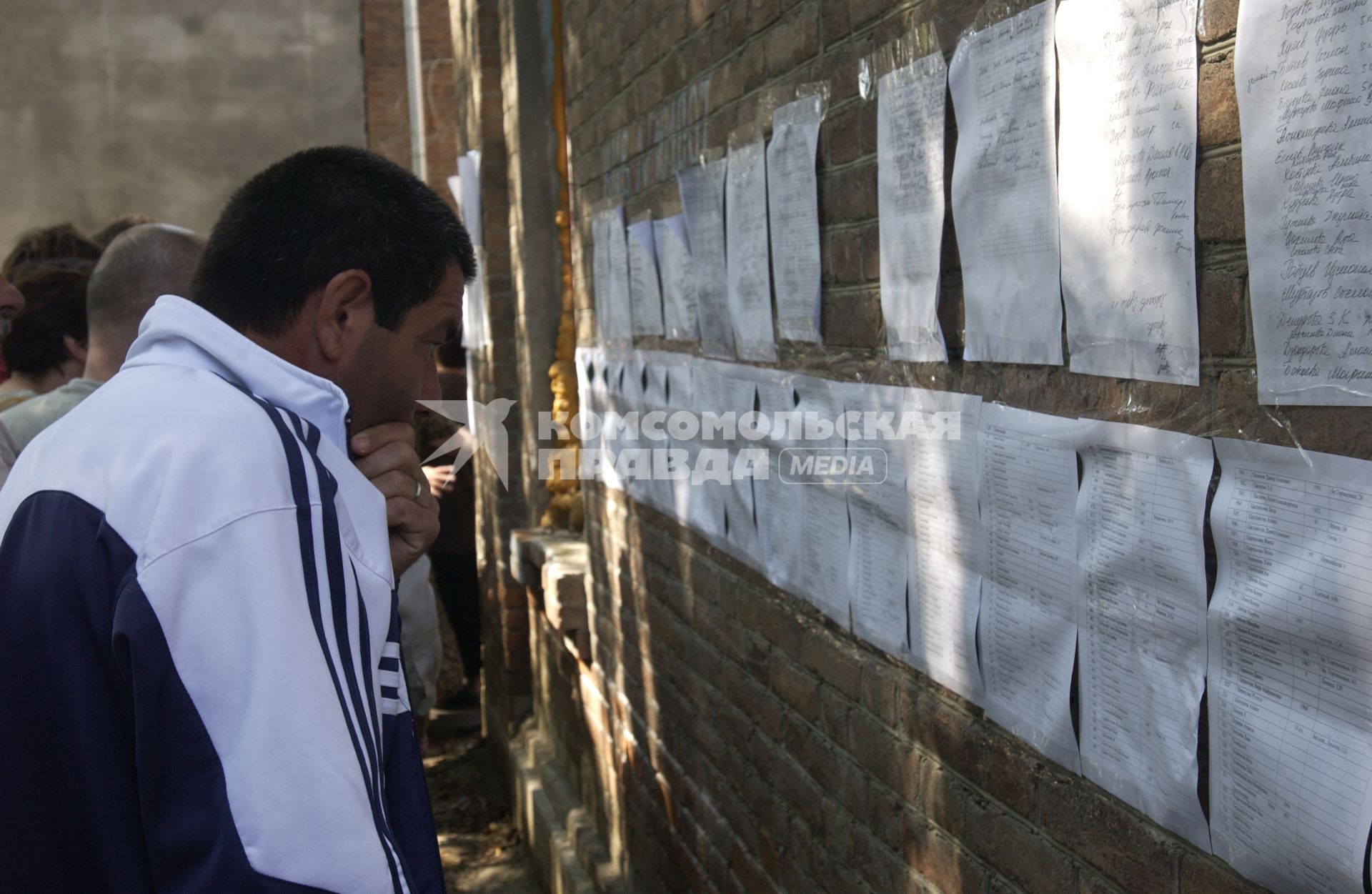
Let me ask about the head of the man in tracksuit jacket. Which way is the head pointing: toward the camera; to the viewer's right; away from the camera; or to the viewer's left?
to the viewer's right

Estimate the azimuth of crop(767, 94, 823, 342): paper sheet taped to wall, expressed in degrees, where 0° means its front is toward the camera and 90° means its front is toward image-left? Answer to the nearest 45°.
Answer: approximately 45°

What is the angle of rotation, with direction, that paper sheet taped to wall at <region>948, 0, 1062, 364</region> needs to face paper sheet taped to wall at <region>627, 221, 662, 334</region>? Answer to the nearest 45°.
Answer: approximately 90° to its right

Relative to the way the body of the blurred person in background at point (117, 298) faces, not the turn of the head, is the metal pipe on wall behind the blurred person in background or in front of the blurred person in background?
in front

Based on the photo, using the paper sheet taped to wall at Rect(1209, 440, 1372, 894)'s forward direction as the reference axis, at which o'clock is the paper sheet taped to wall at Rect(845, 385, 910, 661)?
the paper sheet taped to wall at Rect(845, 385, 910, 661) is roughly at 3 o'clock from the paper sheet taped to wall at Rect(1209, 440, 1372, 894).

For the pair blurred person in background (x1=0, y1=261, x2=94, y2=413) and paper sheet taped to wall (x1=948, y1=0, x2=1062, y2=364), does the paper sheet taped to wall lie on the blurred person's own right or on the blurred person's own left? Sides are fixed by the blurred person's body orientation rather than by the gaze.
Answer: on the blurred person's own right

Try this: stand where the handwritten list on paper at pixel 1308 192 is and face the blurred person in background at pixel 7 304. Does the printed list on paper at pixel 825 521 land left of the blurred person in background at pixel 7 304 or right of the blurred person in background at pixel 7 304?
right

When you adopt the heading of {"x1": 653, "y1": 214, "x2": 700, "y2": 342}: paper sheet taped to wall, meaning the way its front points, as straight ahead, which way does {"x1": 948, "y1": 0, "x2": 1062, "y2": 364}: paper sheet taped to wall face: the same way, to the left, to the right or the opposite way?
the same way

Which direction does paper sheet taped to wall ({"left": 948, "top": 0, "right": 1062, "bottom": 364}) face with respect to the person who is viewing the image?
facing the viewer and to the left of the viewer

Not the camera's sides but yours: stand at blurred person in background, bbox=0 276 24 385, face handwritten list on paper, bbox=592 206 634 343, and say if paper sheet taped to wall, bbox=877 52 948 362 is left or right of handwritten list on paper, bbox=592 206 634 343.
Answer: right

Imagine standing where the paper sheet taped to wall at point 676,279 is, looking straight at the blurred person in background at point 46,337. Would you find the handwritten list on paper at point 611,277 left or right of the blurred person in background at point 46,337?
right

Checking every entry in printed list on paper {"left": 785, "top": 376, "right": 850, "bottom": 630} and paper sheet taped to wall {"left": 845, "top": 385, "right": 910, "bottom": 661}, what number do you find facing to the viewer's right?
0

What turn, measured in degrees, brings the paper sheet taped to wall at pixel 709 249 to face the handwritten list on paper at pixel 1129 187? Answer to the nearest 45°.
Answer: approximately 45° to its left

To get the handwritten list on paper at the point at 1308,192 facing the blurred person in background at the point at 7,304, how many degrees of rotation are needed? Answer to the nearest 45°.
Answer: approximately 45° to its right

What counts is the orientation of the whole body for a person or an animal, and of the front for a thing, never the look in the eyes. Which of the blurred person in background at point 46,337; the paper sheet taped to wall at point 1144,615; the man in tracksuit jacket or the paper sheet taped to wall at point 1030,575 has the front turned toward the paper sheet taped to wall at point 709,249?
the man in tracksuit jacket
